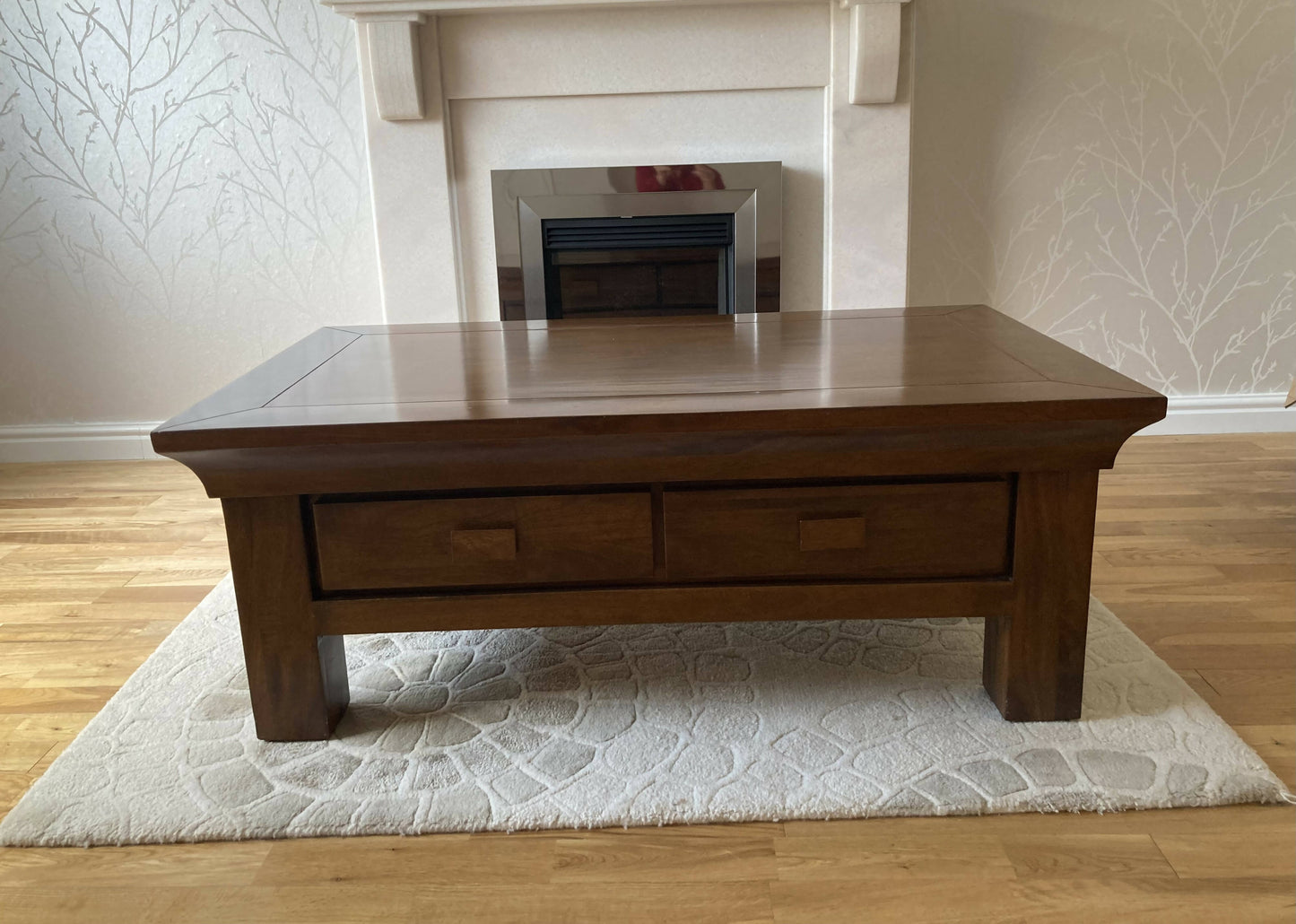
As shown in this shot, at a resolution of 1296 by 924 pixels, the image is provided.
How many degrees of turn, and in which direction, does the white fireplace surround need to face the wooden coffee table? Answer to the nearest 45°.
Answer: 0° — it already faces it

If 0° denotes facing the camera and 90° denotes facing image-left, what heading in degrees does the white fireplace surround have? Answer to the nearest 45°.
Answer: approximately 0°

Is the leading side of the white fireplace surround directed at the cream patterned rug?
yes
